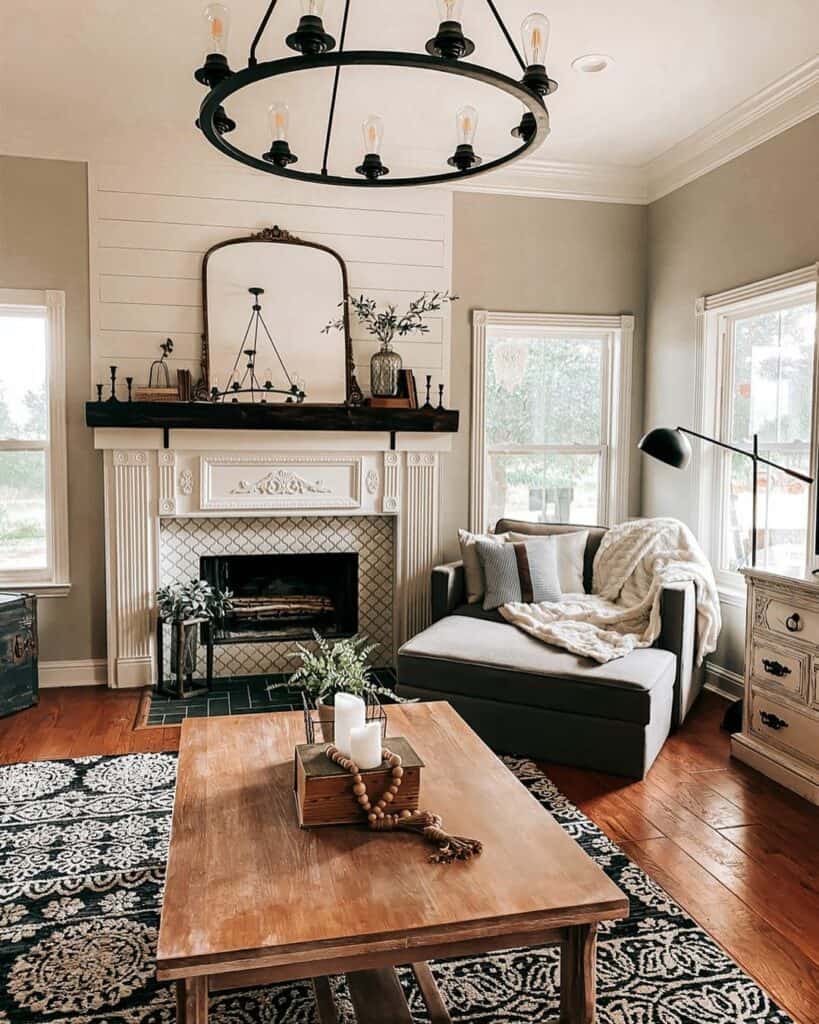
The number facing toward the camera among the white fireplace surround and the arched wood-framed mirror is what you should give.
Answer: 2

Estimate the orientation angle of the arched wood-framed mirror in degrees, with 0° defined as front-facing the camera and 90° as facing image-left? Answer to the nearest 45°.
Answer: approximately 0°

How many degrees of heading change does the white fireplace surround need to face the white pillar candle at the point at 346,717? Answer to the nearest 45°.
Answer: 0° — it already faces it

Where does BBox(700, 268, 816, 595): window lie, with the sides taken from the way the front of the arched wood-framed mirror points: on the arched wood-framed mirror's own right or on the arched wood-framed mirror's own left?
on the arched wood-framed mirror's own left

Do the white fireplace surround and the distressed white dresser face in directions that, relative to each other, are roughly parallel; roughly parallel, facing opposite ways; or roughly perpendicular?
roughly perpendicular

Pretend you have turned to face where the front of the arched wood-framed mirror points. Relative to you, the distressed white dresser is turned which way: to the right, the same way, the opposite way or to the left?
to the right

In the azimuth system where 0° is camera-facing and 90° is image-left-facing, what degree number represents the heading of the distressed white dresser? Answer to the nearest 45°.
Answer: approximately 45°

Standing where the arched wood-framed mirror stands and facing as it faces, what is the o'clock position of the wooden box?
The wooden box is roughly at 12 o'clock from the arched wood-framed mirror.

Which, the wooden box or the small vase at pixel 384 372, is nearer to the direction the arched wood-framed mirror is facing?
the wooden box
